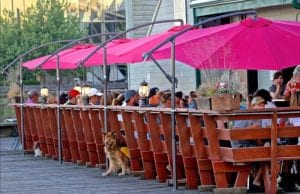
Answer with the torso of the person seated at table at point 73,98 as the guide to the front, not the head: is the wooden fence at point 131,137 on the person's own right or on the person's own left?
on the person's own right

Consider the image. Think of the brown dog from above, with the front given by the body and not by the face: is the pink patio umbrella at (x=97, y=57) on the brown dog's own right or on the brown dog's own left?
on the brown dog's own right

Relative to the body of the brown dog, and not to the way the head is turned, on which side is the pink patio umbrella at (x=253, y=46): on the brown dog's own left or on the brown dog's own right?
on the brown dog's own left
